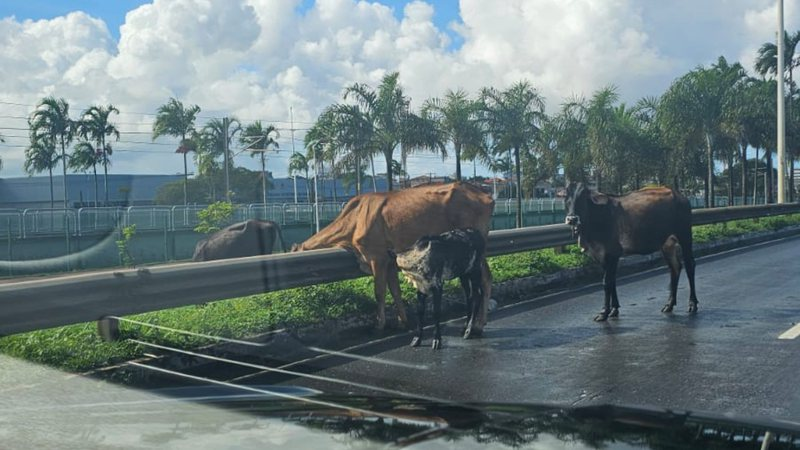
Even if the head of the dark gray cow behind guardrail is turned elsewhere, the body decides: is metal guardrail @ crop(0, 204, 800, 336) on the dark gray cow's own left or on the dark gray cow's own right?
on the dark gray cow's own left

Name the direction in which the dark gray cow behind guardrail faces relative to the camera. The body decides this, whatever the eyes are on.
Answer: to the viewer's left

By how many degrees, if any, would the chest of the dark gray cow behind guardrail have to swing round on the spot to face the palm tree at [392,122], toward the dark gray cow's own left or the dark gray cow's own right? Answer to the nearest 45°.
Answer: approximately 90° to the dark gray cow's own right

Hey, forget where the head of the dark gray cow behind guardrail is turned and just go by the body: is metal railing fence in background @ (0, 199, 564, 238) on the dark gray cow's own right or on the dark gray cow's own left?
on the dark gray cow's own right

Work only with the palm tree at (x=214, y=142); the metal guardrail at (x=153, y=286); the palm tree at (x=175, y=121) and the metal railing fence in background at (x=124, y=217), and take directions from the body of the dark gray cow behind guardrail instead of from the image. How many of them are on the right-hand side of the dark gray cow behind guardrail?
3

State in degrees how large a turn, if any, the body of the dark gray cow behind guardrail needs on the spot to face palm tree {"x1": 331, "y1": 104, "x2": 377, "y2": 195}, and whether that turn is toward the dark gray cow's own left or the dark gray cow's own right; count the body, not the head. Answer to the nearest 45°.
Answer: approximately 90° to the dark gray cow's own right

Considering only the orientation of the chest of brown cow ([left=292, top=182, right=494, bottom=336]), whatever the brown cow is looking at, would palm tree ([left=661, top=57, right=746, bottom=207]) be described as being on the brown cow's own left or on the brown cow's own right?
on the brown cow's own right

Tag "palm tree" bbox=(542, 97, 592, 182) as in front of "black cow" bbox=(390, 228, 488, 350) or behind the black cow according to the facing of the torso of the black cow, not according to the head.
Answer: behind

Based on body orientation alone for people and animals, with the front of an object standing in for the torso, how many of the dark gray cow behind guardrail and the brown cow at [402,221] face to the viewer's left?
2

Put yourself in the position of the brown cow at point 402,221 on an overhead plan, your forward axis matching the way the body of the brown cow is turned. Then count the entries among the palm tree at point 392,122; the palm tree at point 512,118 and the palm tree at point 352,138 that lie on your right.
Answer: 3

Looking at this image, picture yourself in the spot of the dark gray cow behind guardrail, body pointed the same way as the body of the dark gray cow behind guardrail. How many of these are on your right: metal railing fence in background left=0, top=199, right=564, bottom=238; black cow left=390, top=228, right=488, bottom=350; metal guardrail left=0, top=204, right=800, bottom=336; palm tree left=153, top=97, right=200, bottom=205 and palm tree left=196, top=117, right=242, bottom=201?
3

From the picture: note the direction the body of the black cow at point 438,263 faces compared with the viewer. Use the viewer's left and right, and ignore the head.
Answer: facing the viewer and to the left of the viewer

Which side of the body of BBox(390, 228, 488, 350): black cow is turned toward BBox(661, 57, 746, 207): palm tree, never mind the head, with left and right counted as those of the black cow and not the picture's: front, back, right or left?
back

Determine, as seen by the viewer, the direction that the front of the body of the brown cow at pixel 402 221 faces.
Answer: to the viewer's left
